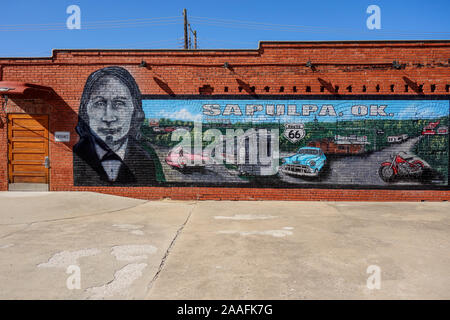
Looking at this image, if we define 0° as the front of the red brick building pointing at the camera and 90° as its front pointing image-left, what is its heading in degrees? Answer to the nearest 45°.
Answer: approximately 0°
